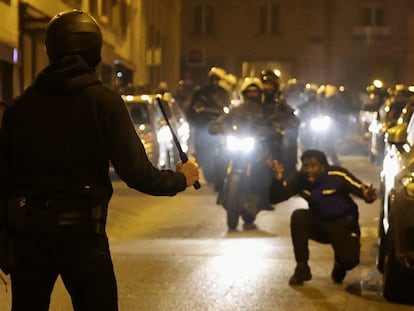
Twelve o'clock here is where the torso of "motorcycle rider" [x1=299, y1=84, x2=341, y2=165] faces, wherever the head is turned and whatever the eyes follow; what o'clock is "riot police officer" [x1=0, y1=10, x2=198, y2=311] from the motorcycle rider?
The riot police officer is roughly at 12 o'clock from the motorcycle rider.

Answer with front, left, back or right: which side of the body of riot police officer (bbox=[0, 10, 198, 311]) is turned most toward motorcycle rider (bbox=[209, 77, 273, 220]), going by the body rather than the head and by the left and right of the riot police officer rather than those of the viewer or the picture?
front

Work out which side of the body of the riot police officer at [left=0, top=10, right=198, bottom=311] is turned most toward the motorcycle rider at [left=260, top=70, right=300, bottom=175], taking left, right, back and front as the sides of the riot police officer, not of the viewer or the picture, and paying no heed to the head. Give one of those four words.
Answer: front

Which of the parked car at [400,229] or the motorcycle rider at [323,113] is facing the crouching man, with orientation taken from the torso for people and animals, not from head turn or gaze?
the motorcycle rider

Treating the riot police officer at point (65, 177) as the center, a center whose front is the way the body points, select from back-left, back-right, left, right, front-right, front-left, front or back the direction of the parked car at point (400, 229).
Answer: front-right

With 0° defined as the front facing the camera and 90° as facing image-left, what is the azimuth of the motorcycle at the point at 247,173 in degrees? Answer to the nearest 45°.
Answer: approximately 0°

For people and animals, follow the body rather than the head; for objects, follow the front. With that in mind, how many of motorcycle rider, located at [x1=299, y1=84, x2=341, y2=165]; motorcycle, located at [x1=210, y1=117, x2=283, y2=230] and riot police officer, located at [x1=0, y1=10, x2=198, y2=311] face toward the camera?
2

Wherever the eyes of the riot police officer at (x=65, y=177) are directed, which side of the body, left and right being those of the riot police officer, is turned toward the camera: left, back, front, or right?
back

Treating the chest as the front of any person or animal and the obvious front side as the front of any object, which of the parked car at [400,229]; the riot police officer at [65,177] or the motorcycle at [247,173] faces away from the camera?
the riot police officer

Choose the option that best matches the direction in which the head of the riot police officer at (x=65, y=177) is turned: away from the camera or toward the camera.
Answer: away from the camera

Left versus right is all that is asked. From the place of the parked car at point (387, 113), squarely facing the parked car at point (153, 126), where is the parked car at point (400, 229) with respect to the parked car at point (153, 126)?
left
